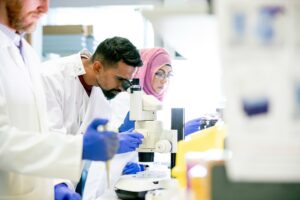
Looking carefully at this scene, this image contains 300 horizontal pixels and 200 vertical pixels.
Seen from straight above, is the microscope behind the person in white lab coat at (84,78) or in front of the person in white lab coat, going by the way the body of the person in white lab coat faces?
in front

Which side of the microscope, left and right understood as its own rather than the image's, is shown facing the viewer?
left

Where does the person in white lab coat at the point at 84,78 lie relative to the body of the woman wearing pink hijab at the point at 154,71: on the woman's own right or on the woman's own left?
on the woman's own right

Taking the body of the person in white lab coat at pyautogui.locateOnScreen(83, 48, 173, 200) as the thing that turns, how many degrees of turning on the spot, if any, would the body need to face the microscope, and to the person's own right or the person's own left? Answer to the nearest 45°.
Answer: approximately 45° to the person's own right

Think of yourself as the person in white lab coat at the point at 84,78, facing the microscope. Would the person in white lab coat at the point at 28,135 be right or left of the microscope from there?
right

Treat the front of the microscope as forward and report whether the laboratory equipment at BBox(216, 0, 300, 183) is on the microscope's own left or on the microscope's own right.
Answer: on the microscope's own left

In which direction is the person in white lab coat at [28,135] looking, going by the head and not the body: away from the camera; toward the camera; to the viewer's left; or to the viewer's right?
to the viewer's right

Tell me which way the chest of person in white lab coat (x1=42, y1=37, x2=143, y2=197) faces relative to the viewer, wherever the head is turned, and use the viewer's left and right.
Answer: facing the viewer and to the right of the viewer

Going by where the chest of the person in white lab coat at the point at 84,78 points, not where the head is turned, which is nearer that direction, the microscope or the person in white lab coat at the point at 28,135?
the microscope

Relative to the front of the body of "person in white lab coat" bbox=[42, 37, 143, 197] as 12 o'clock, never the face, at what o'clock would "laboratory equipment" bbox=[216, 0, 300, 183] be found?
The laboratory equipment is roughly at 1 o'clock from the person in white lab coat.

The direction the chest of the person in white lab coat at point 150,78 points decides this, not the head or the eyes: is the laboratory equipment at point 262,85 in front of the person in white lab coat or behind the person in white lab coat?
in front

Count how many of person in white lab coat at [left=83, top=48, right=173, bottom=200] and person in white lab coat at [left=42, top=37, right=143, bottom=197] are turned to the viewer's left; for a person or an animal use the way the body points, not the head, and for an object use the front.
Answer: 0
